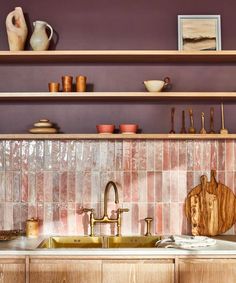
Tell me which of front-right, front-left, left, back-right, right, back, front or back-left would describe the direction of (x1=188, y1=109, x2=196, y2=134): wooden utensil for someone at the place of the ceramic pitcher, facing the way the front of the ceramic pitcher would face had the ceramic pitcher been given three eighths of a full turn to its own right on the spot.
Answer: front-right

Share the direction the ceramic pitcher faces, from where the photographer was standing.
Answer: facing to the left of the viewer
